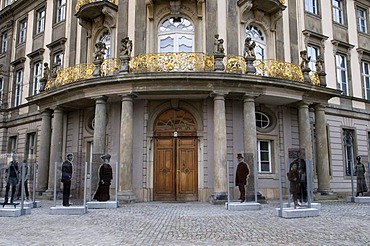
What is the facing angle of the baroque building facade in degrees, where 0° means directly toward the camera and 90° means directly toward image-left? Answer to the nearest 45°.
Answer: approximately 0°

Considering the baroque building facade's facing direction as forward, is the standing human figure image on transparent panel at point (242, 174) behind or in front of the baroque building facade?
in front

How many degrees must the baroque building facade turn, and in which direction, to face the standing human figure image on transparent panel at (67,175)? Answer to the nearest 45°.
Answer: approximately 45° to its right

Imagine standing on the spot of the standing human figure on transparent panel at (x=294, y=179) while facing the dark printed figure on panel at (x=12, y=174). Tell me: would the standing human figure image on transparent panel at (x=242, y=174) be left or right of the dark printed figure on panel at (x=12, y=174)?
right

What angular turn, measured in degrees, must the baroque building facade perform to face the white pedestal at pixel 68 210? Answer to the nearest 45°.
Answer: approximately 45° to its right

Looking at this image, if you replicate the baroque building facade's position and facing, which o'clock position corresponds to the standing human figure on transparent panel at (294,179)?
The standing human figure on transparent panel is roughly at 11 o'clock from the baroque building facade.

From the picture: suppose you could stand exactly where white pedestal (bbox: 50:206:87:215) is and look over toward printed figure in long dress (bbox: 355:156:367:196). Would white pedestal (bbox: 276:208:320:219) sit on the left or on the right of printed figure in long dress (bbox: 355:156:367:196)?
right

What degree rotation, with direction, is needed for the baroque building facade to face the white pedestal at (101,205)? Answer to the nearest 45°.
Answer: approximately 45° to its right

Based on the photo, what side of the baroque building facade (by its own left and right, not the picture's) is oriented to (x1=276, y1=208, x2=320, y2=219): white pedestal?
front
